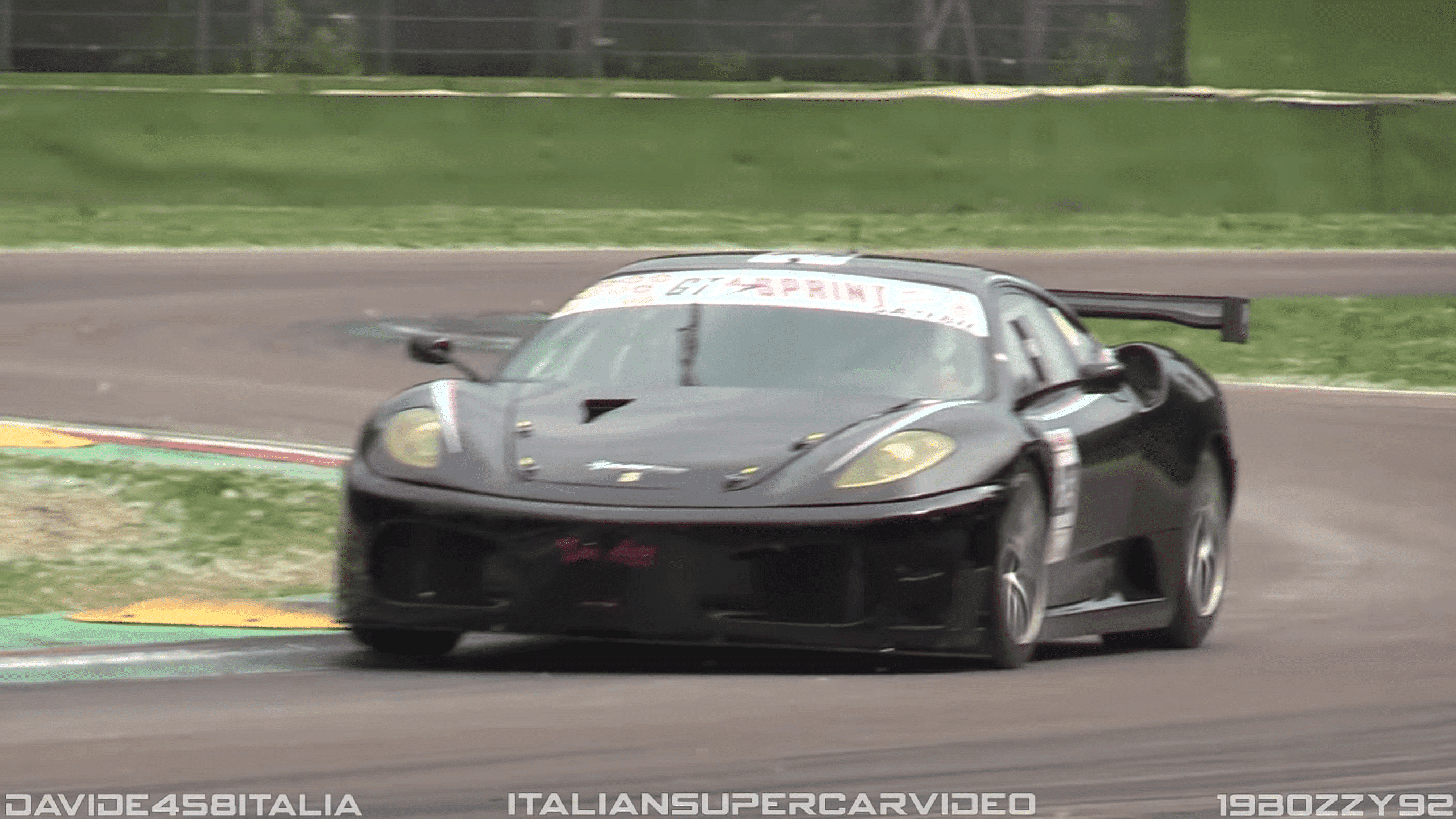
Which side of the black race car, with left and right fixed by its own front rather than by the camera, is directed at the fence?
back

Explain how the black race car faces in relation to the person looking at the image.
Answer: facing the viewer
